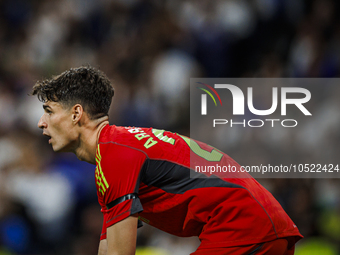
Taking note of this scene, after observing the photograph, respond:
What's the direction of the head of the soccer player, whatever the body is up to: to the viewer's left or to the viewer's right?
to the viewer's left

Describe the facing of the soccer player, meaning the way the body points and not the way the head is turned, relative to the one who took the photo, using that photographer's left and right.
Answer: facing to the left of the viewer
